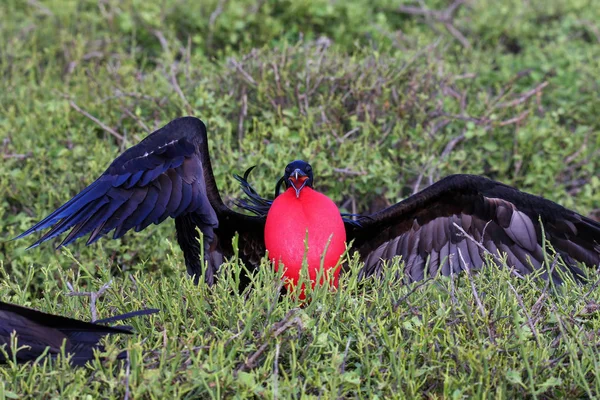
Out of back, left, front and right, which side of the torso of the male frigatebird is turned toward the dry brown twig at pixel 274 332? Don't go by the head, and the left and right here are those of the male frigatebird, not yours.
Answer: front

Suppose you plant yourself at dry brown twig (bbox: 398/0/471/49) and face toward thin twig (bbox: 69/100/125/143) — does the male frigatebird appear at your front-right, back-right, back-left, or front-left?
front-left

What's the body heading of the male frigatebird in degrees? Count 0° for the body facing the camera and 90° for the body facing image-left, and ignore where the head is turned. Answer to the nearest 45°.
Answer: approximately 0°

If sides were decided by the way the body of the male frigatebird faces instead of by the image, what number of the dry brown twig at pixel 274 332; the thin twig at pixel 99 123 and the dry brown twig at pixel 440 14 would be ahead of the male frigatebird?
1

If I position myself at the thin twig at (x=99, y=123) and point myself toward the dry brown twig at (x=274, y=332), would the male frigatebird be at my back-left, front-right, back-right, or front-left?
front-left

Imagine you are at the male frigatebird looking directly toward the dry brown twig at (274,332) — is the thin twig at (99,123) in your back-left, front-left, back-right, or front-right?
back-right

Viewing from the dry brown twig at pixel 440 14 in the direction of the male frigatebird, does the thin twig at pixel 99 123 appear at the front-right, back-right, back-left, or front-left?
front-right

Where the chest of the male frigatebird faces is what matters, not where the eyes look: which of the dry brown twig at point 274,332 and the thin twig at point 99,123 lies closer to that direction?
the dry brown twig

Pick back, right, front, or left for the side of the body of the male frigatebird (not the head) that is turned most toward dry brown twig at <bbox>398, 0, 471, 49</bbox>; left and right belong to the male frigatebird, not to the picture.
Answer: back

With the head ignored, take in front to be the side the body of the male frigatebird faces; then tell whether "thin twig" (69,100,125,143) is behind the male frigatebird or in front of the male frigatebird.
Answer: behind
